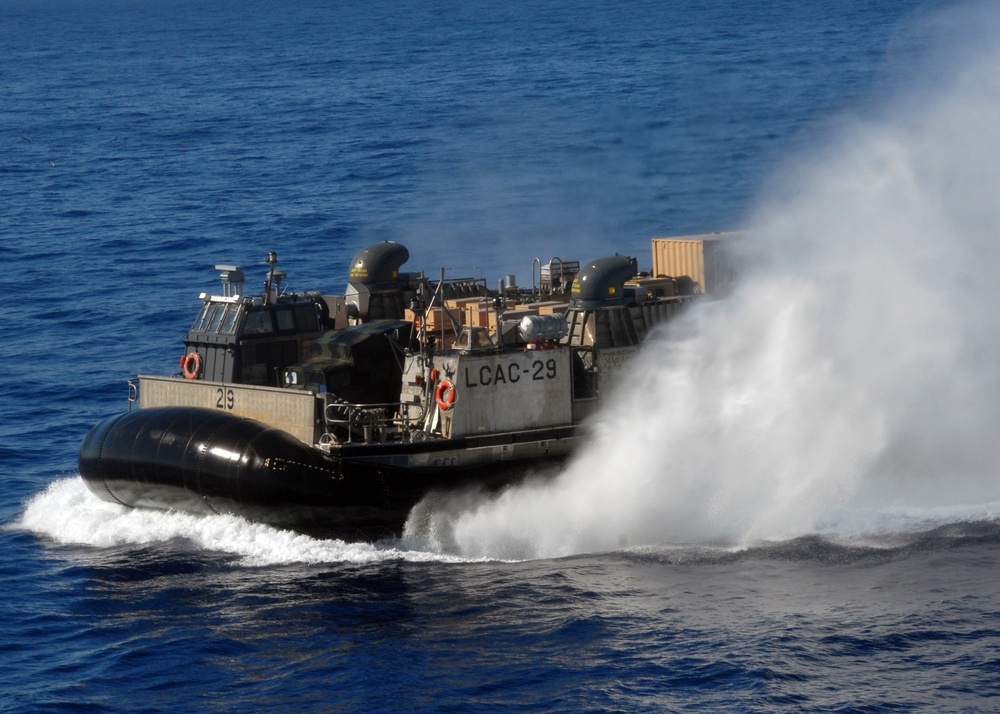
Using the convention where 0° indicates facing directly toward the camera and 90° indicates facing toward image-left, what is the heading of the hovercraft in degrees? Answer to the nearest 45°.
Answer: approximately 45°
